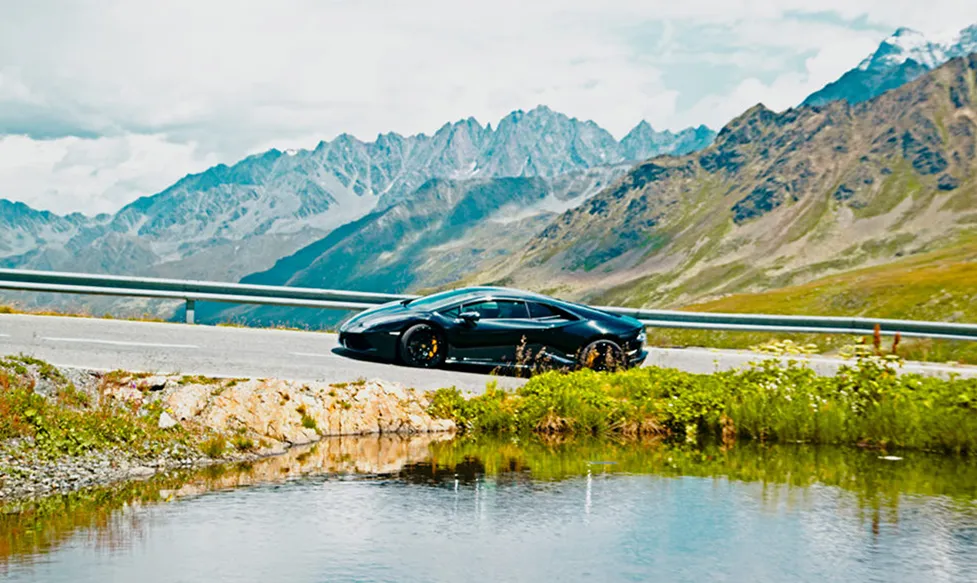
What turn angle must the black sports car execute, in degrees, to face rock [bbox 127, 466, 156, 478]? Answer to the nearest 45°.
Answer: approximately 45° to its left

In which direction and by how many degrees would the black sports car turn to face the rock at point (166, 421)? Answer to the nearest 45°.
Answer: approximately 45° to its left

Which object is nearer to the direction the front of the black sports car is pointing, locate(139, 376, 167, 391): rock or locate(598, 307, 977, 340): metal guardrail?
the rock

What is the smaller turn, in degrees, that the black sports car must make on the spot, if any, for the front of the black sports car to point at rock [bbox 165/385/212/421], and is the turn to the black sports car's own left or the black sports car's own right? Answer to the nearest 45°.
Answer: approximately 45° to the black sports car's own left

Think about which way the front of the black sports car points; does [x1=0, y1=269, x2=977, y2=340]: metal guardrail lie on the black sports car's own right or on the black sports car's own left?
on the black sports car's own right

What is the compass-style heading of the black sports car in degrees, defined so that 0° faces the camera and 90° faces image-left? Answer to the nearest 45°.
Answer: approximately 90°

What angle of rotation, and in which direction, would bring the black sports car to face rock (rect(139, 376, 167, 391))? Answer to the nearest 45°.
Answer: approximately 45° to its left
